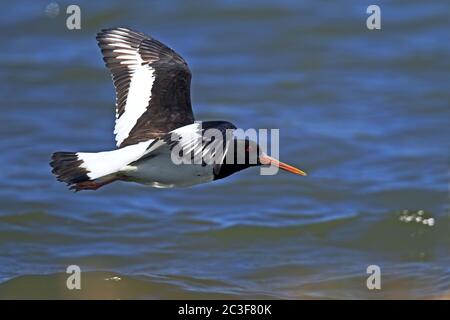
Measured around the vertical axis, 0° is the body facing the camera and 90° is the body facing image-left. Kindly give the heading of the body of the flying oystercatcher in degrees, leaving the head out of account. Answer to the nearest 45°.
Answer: approximately 270°
